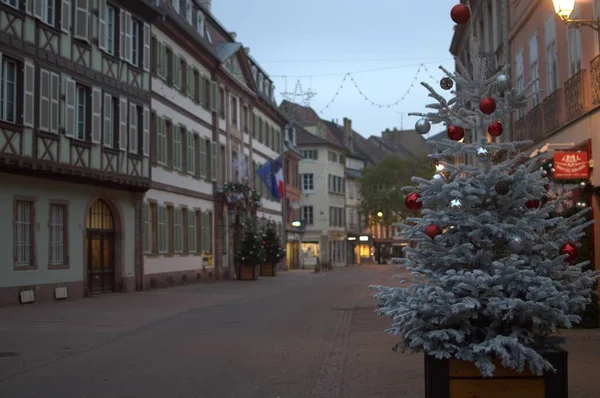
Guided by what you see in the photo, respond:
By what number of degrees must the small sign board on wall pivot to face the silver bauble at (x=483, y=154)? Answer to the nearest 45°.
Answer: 0° — it already faces it

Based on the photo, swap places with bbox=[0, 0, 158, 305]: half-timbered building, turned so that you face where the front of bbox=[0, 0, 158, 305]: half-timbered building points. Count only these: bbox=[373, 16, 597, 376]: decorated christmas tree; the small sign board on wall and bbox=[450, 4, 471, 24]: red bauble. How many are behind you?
0

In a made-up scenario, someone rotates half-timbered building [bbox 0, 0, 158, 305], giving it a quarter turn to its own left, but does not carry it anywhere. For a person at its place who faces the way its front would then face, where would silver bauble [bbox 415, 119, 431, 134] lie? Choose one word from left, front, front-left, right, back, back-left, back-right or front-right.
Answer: back-right

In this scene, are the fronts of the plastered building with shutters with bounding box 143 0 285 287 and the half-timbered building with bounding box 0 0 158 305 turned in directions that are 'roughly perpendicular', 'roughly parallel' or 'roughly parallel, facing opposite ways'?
roughly parallel

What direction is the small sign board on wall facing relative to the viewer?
toward the camera

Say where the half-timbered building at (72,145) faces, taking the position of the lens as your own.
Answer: facing the viewer and to the right of the viewer

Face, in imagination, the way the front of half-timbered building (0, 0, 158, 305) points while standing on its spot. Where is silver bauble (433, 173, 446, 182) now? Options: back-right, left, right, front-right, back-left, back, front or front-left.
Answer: front-right

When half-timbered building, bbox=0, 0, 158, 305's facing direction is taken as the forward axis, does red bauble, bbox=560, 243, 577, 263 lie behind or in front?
in front

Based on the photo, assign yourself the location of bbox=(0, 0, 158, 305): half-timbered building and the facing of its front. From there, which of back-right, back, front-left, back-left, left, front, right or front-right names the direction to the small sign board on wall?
front

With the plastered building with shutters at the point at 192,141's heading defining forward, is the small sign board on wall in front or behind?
in front

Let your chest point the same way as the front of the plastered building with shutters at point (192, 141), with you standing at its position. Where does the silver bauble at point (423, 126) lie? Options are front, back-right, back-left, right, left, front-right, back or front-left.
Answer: front-right

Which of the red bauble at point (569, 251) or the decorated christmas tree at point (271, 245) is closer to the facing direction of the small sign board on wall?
the red bauble

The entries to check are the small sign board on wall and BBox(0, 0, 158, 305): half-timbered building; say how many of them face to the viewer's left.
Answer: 0
